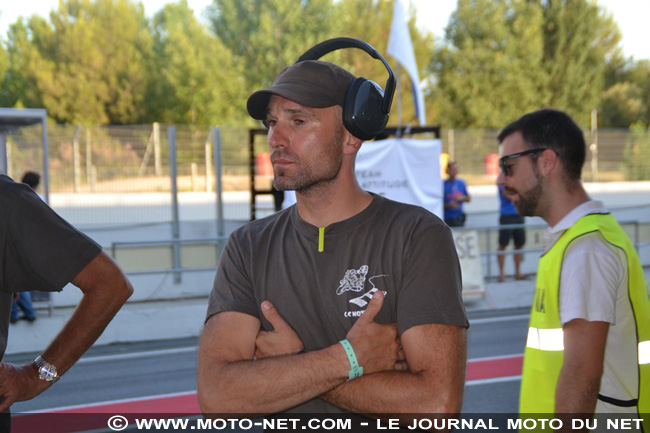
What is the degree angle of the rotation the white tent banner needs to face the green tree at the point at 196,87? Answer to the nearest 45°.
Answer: approximately 180°

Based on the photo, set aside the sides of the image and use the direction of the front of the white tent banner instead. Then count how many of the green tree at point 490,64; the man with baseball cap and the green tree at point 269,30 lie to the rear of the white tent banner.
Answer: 2

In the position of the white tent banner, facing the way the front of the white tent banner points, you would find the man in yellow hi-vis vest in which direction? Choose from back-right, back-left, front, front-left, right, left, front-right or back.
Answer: front

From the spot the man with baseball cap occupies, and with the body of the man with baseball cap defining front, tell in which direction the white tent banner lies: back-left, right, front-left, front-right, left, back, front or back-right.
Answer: back-right

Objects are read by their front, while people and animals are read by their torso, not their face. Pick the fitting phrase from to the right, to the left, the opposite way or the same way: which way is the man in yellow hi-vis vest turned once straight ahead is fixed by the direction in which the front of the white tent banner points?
to the right

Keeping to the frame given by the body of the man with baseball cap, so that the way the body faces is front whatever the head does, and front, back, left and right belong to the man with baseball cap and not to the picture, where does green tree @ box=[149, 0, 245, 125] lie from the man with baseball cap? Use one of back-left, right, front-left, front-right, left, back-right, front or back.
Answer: back-right

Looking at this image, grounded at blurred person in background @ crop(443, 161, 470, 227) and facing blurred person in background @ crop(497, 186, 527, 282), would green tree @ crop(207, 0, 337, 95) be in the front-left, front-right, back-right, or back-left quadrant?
back-left

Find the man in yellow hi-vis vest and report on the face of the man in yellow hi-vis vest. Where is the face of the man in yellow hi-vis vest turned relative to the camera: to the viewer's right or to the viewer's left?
to the viewer's left

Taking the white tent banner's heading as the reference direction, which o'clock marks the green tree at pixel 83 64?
The green tree is roughly at 5 o'clock from the white tent banner.

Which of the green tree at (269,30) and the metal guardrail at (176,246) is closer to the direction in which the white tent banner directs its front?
the metal guardrail

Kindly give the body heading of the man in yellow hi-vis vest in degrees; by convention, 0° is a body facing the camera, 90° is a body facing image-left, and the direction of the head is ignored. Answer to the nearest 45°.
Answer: approximately 90°

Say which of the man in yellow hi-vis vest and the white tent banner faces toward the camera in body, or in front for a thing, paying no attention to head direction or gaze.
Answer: the white tent banner

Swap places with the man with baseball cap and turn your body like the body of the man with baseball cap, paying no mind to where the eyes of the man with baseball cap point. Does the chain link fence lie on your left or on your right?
on your right

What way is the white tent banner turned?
toward the camera

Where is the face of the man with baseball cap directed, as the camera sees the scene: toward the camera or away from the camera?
toward the camera
